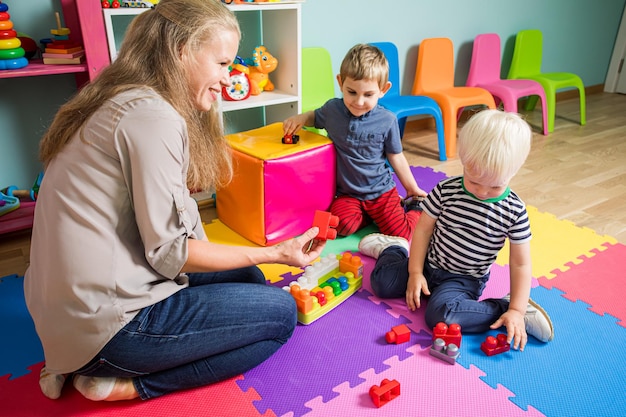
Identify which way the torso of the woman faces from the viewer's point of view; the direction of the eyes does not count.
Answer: to the viewer's right

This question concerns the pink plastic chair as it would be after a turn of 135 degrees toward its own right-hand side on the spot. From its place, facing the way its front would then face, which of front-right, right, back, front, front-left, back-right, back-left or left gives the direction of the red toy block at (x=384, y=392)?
left

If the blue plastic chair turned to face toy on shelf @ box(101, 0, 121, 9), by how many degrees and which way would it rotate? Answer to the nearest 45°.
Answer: approximately 90° to its right

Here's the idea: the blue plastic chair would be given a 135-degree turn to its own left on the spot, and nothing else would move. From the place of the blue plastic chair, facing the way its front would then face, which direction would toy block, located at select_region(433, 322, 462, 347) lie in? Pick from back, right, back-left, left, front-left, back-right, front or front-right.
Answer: back

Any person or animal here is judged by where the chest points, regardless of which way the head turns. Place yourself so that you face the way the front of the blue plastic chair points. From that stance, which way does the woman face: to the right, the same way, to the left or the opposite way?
to the left

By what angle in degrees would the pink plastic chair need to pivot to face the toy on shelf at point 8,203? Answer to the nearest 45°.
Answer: approximately 90° to its right

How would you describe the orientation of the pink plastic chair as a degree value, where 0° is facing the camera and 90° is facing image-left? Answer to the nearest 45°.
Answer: approximately 315°

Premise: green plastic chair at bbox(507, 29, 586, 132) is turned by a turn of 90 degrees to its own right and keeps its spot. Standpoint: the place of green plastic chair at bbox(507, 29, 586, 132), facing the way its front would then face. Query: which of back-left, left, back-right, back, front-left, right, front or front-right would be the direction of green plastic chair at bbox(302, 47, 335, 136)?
front

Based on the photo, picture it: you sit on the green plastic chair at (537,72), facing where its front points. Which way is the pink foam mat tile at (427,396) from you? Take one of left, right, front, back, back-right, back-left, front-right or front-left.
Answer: front-right

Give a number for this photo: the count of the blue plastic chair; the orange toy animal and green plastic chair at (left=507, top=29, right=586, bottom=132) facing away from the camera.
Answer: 0

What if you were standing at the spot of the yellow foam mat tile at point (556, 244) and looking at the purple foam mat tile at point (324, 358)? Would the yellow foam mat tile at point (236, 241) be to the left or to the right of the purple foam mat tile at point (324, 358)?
right

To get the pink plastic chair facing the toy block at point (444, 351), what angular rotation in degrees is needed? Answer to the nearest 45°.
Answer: approximately 45° to its right

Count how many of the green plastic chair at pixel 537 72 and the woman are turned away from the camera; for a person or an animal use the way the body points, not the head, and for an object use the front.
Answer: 0

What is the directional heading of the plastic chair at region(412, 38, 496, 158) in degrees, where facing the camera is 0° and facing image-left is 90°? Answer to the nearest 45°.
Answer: approximately 315°

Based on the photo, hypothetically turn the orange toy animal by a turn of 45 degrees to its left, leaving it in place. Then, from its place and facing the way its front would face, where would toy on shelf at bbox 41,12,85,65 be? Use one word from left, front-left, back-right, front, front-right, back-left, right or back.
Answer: back-right

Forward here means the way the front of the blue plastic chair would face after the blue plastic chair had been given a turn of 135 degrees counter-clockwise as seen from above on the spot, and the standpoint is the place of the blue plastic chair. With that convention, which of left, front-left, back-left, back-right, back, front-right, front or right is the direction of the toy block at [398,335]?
back

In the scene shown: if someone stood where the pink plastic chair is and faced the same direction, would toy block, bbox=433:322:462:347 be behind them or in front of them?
in front

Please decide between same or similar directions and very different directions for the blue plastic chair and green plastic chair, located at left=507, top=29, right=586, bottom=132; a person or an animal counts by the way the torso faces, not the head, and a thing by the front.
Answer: same or similar directions

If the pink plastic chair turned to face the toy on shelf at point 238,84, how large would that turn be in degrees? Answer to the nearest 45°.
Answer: approximately 90° to its right

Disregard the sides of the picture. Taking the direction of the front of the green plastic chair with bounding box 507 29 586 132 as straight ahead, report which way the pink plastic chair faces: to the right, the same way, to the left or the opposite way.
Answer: the same way

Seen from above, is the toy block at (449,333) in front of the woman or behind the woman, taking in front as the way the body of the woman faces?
in front
